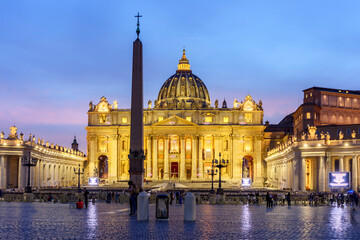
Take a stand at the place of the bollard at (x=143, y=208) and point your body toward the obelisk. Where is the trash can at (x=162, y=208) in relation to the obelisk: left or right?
right

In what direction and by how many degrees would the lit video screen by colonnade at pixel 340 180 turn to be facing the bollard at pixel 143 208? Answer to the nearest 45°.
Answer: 0° — it already faces it

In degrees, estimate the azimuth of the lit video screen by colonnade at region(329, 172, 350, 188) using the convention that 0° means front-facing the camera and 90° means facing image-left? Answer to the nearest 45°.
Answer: approximately 0°
